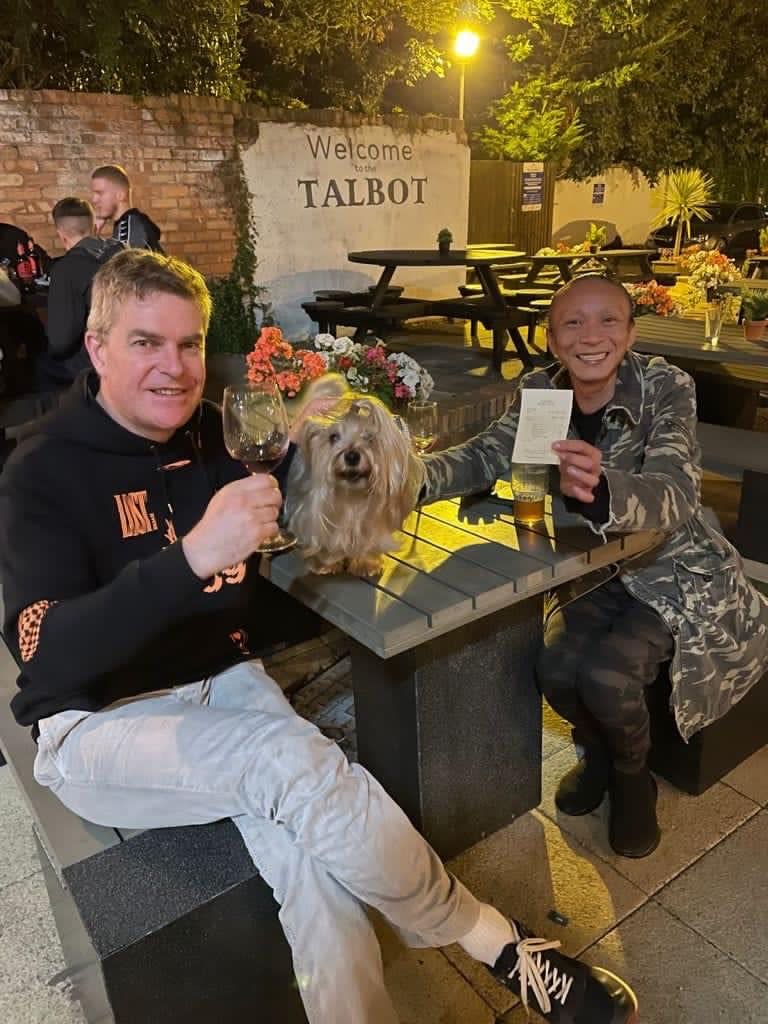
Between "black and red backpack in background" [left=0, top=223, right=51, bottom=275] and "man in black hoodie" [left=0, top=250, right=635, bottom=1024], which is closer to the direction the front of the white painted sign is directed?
the man in black hoodie

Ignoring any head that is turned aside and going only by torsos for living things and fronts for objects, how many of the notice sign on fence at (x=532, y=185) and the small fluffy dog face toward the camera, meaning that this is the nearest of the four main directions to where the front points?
2

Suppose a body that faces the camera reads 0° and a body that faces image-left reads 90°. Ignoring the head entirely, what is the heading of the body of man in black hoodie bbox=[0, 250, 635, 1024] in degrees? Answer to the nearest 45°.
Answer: approximately 315°

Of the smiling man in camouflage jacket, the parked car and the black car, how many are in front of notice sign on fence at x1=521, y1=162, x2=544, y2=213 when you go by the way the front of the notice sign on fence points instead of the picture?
1

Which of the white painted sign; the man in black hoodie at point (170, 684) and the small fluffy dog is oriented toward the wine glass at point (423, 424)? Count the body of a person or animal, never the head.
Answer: the white painted sign

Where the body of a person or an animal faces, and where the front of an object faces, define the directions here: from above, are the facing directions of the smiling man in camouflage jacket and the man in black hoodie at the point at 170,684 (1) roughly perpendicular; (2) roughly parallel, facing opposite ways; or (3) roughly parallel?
roughly perpendicular

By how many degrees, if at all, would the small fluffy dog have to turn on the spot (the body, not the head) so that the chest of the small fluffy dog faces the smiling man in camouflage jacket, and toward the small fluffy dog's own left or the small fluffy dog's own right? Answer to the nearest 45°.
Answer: approximately 90° to the small fluffy dog's own left

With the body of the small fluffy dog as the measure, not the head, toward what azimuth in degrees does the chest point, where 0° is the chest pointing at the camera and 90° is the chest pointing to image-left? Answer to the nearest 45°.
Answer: approximately 0°

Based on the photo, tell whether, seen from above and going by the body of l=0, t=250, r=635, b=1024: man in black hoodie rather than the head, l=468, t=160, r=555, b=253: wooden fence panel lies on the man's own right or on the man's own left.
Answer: on the man's own left
